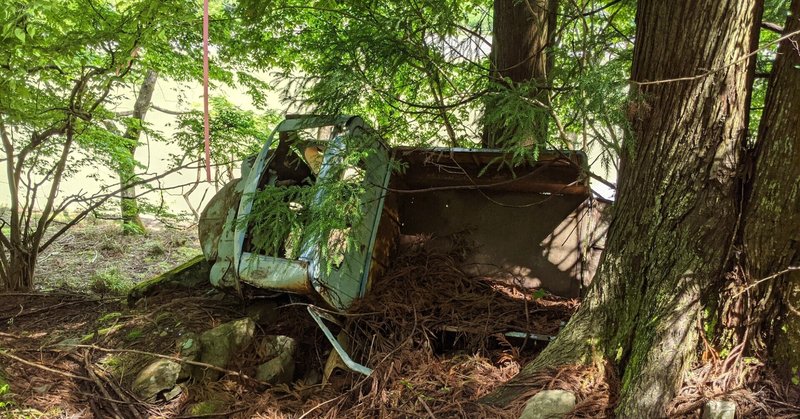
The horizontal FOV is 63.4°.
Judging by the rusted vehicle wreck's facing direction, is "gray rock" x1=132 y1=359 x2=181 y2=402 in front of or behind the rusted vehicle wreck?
in front

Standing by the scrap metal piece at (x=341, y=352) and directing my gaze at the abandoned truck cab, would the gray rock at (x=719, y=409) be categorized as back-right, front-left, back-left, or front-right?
back-right

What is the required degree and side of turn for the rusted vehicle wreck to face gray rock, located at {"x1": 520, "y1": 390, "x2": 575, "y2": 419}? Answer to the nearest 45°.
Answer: approximately 90° to its left

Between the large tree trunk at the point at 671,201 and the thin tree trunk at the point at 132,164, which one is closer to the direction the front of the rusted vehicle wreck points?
the thin tree trunk

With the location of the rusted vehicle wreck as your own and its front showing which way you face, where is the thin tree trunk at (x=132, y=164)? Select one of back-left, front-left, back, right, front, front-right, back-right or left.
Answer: front-right

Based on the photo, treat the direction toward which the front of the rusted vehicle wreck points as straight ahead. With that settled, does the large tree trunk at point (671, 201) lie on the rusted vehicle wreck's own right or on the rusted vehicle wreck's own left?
on the rusted vehicle wreck's own left

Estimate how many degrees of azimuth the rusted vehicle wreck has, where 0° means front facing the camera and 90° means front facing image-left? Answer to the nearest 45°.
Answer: approximately 90°

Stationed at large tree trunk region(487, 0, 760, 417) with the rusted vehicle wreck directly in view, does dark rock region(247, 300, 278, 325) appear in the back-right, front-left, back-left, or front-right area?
front-left

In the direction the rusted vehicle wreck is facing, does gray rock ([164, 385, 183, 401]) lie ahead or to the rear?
ahead

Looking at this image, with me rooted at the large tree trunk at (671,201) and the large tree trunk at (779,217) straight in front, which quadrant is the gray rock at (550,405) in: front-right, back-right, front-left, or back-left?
back-right

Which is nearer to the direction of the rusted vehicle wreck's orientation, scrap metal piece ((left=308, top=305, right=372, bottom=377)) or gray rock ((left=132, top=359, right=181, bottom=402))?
the gray rock
